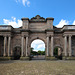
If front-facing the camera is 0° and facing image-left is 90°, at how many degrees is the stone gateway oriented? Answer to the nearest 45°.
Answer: approximately 0°
